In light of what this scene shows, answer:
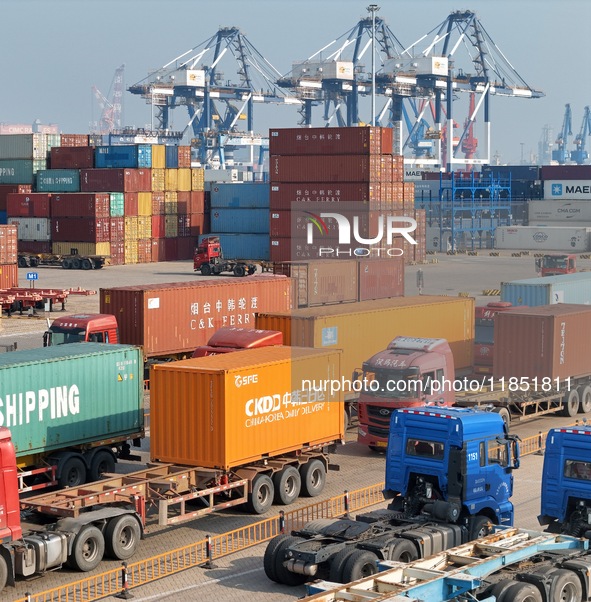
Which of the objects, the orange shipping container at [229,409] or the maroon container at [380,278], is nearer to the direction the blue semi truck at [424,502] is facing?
the maroon container

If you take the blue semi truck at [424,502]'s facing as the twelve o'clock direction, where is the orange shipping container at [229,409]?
The orange shipping container is roughly at 9 o'clock from the blue semi truck.

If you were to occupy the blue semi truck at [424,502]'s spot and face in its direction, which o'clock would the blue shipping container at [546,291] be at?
The blue shipping container is roughly at 11 o'clock from the blue semi truck.

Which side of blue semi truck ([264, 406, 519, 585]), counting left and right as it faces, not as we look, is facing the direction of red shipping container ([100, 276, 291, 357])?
left

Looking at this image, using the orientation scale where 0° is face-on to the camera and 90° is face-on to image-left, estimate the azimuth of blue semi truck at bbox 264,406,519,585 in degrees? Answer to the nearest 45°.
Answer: approximately 225°

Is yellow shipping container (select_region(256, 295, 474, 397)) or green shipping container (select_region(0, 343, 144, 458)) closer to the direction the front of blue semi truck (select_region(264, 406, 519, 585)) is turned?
the yellow shipping container

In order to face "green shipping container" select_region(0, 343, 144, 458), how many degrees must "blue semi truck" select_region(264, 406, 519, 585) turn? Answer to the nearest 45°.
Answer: approximately 90° to its left

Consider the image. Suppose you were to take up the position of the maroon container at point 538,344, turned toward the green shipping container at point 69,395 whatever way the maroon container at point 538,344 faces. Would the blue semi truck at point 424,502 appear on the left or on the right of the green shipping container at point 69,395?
left

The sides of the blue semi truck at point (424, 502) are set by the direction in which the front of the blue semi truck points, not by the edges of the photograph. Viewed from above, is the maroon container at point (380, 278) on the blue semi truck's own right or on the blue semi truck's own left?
on the blue semi truck's own left

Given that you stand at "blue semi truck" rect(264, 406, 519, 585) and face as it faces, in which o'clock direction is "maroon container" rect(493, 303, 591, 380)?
The maroon container is roughly at 11 o'clock from the blue semi truck.
